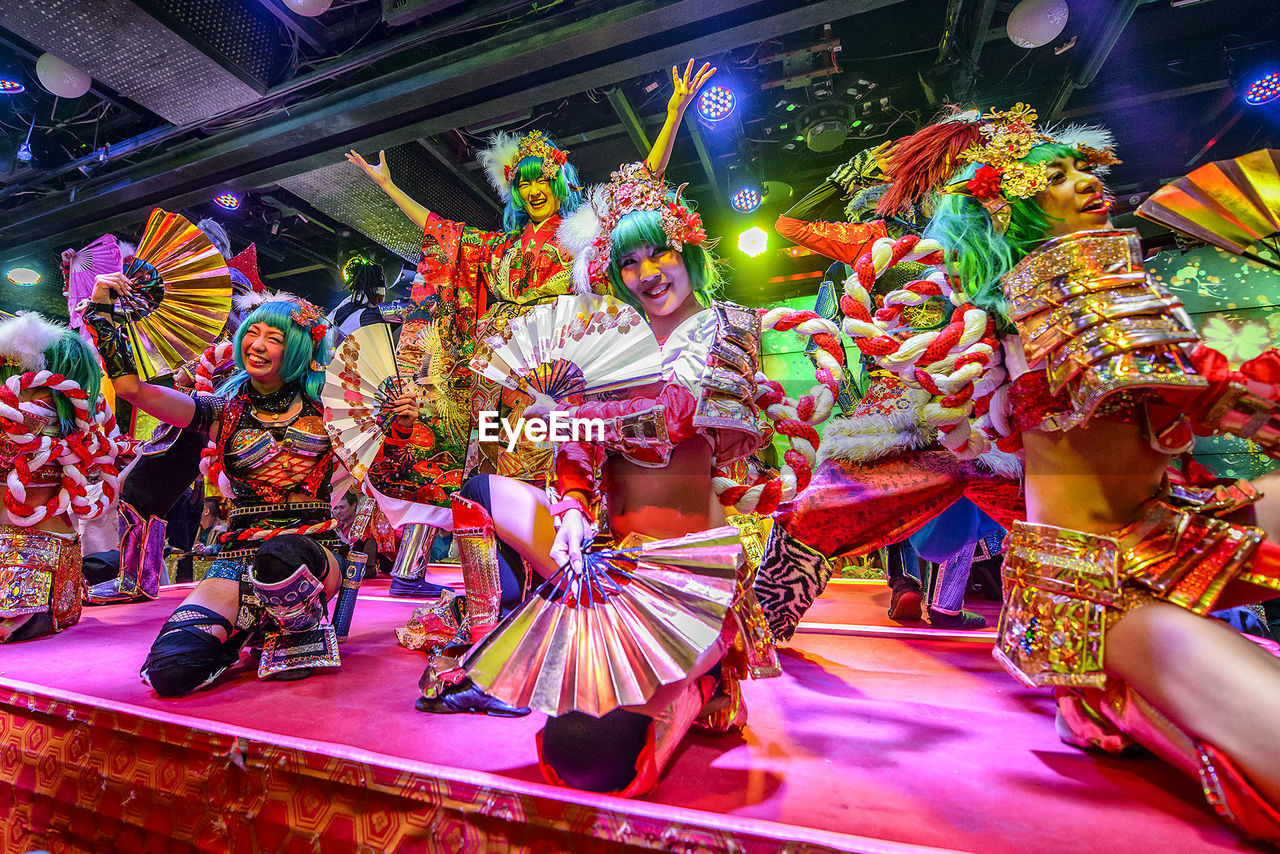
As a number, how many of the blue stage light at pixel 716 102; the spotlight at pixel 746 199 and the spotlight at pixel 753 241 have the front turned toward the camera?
3

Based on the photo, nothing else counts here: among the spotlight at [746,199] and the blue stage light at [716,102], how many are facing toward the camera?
2

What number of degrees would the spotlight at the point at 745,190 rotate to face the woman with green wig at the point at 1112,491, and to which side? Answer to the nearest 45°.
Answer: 0° — it already faces them

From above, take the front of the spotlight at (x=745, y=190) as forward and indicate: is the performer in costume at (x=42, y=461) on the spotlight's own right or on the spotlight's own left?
on the spotlight's own right

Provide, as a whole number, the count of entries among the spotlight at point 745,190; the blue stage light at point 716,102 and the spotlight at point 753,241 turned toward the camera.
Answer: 3

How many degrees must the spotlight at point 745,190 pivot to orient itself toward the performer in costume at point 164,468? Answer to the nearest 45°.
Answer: approximately 45° to its right

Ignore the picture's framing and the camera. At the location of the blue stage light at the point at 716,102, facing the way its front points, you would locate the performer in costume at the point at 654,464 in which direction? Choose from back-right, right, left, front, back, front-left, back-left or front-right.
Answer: front

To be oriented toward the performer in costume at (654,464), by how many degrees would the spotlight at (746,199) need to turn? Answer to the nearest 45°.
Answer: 0° — it already faces them

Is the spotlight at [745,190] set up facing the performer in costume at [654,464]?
yes

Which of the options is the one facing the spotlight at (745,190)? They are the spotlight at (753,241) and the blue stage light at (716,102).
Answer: the spotlight at (753,241)

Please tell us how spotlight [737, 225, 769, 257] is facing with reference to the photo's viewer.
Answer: facing the viewer

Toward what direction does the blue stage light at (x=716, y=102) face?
toward the camera

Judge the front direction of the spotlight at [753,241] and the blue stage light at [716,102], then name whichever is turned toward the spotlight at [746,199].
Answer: the spotlight at [753,241]

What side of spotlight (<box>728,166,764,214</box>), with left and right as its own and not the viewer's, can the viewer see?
front
